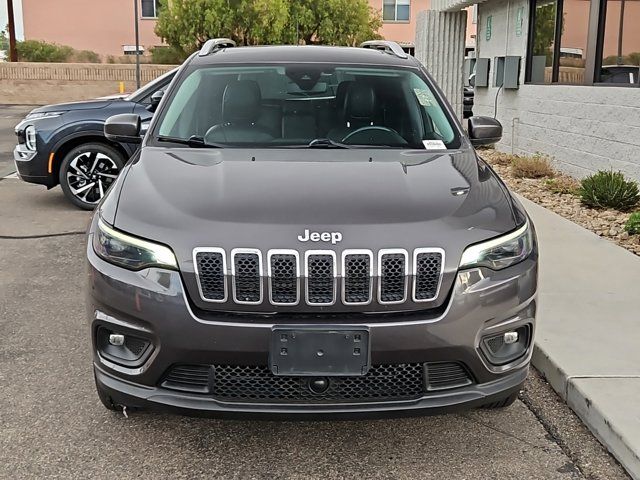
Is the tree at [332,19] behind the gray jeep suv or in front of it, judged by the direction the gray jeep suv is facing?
behind

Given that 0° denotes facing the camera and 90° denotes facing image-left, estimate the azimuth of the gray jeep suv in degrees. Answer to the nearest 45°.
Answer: approximately 0°

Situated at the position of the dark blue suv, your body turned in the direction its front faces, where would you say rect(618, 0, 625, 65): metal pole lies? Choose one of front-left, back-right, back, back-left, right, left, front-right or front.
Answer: back

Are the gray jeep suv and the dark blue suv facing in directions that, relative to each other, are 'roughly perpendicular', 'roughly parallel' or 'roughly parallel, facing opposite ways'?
roughly perpendicular

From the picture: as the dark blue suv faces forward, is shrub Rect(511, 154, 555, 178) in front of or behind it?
behind

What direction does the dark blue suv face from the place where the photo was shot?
facing to the left of the viewer

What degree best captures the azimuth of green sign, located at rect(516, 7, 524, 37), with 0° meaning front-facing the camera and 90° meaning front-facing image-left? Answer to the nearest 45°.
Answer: approximately 45°

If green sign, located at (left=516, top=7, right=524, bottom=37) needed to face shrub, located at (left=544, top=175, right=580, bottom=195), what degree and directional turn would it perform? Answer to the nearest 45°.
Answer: approximately 45° to its left

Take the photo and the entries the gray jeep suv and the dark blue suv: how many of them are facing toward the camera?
1

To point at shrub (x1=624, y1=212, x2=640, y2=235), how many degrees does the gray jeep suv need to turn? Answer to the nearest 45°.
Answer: approximately 135° to its left

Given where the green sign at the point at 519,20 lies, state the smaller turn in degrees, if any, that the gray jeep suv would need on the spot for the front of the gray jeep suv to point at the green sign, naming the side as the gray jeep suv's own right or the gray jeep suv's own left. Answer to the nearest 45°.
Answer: approximately 180°
